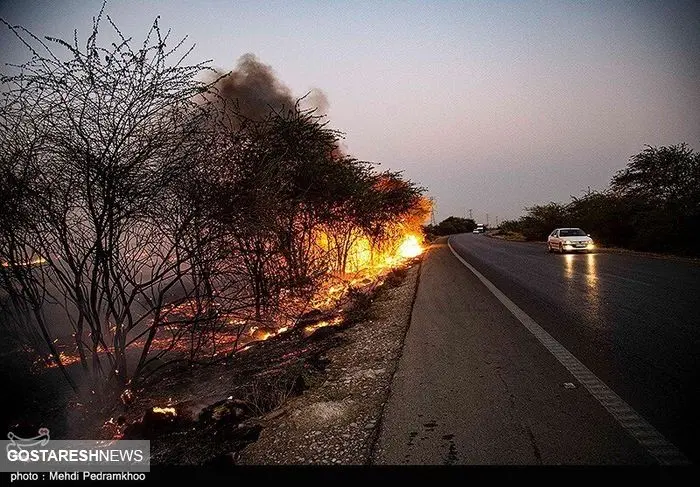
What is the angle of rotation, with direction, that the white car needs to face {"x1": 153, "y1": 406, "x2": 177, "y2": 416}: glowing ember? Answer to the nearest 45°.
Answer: approximately 45° to its right

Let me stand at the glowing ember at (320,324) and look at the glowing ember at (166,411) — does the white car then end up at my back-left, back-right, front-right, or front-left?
back-left

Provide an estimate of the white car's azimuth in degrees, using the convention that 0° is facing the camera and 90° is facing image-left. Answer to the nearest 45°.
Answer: approximately 315°

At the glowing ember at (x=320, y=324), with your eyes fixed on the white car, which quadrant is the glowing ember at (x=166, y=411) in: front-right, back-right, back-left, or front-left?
back-right

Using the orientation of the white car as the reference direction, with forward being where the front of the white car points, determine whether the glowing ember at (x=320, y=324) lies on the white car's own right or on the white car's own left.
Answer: on the white car's own right
